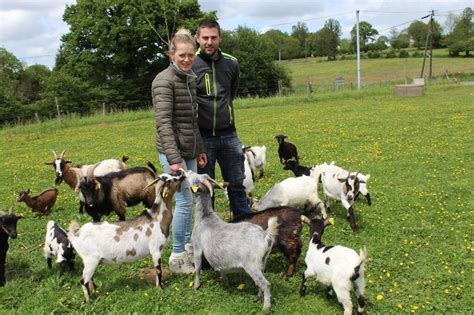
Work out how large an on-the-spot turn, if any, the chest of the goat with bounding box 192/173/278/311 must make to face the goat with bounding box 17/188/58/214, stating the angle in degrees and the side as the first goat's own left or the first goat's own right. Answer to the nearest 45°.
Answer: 0° — it already faces it

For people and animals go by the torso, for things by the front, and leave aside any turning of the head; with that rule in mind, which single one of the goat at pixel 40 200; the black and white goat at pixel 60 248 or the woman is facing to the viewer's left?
the goat

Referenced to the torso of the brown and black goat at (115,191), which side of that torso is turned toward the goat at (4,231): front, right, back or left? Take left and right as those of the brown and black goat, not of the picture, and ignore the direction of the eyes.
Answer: front

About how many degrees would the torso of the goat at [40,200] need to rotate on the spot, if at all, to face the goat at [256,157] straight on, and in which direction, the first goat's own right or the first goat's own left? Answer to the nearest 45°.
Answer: approximately 180°

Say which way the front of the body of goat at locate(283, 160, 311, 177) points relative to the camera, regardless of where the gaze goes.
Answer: to the viewer's left

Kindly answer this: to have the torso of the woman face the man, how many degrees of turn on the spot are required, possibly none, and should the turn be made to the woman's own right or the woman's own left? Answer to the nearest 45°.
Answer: approximately 90° to the woman's own left

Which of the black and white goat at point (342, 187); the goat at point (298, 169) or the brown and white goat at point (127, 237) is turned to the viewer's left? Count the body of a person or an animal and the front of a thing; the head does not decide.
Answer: the goat

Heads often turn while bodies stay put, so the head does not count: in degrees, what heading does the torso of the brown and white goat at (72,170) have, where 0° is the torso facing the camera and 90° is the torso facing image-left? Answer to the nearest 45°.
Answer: approximately 90°

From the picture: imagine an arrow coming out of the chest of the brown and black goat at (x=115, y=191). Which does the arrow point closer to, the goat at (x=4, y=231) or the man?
the goat

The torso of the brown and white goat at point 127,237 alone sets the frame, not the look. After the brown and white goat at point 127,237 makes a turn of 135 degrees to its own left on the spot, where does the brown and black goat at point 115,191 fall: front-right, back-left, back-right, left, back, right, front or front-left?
front-right

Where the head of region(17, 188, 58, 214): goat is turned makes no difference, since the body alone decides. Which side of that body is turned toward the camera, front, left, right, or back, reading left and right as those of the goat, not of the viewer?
left

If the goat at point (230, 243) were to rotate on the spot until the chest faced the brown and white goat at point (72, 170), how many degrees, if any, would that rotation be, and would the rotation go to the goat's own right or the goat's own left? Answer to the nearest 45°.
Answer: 0° — it already faces it

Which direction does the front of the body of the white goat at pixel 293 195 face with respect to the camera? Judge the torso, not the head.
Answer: to the viewer's left

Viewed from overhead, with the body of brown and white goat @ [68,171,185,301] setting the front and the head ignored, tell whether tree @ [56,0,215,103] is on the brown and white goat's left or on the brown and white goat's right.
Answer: on the brown and white goat's left

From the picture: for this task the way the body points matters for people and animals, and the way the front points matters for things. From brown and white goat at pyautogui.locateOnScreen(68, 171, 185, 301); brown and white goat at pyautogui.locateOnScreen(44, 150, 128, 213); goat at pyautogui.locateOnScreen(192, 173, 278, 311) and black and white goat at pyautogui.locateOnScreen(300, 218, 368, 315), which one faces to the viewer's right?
brown and white goat at pyautogui.locateOnScreen(68, 171, 185, 301)
